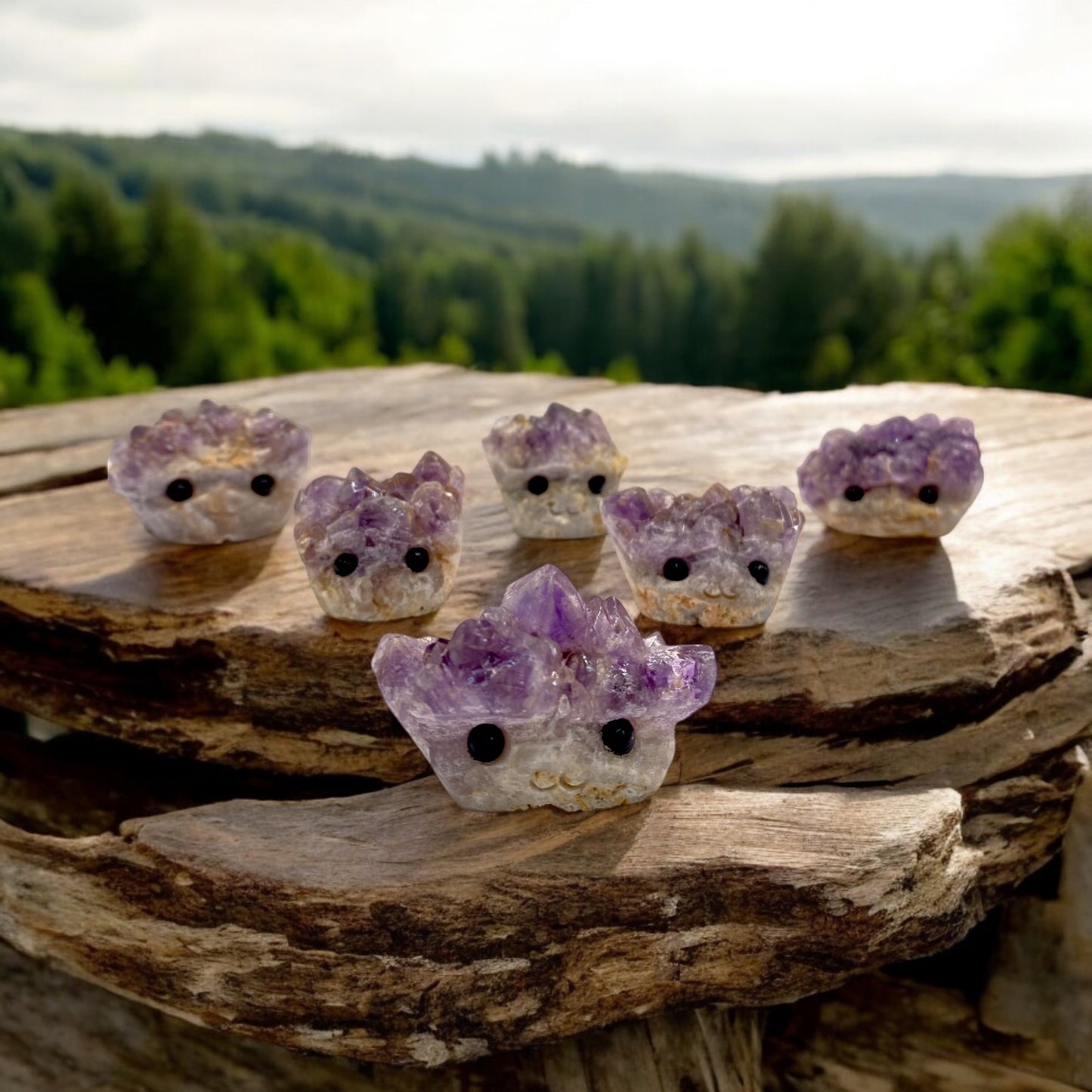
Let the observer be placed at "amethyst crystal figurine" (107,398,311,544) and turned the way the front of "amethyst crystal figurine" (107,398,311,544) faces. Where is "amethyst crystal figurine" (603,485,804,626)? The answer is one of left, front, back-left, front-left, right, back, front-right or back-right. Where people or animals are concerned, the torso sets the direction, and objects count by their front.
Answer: front-left

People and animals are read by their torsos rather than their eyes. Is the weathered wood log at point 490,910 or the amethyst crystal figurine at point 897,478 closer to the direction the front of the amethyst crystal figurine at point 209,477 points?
the weathered wood log
